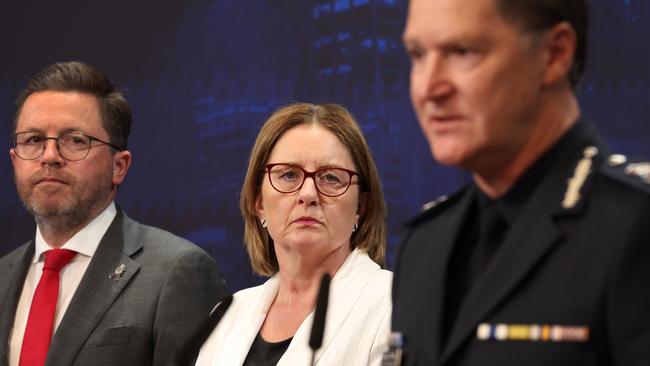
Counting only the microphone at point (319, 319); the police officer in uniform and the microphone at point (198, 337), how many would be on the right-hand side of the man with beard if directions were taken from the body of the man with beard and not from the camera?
0

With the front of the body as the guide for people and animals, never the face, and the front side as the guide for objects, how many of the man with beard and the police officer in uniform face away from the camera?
0

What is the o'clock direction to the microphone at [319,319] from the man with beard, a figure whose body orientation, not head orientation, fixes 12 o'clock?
The microphone is roughly at 10 o'clock from the man with beard.

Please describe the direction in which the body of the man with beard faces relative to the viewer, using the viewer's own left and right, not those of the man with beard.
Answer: facing the viewer and to the left of the viewer

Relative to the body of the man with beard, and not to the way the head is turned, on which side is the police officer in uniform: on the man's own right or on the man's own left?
on the man's own left

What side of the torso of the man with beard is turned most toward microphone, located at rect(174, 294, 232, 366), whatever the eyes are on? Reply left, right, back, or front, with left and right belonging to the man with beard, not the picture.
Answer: left

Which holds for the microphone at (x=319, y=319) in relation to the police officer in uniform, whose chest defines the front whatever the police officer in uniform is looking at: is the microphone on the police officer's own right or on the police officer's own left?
on the police officer's own right

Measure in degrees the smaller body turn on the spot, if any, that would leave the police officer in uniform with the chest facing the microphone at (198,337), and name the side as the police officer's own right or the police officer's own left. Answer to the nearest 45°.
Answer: approximately 90° to the police officer's own right

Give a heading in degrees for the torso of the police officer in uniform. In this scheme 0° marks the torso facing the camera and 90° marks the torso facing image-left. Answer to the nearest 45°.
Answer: approximately 45°

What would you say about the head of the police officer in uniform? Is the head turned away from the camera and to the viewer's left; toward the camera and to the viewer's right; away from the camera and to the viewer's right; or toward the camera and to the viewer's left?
toward the camera and to the viewer's left
